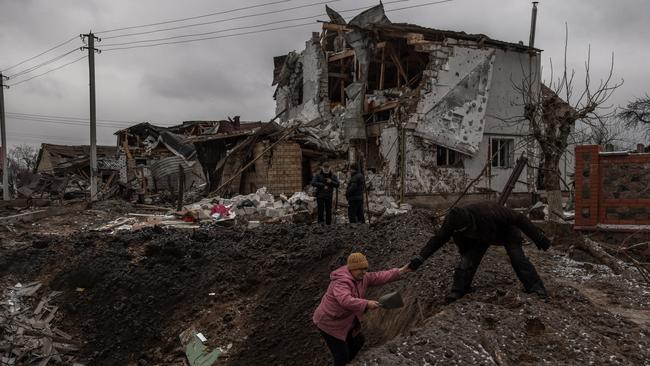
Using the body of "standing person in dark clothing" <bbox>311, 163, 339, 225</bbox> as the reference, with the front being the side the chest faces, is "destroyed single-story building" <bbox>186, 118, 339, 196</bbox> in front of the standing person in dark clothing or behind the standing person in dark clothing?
behind

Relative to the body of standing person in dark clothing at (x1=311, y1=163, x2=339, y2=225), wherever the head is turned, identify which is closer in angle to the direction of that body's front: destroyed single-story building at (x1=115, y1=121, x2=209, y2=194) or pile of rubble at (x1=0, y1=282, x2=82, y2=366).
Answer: the pile of rubble

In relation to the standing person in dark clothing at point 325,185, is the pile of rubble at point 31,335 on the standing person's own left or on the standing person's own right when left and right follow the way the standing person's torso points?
on the standing person's own right

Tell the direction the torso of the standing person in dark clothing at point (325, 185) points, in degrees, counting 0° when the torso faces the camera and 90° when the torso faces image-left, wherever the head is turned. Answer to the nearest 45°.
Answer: approximately 0°

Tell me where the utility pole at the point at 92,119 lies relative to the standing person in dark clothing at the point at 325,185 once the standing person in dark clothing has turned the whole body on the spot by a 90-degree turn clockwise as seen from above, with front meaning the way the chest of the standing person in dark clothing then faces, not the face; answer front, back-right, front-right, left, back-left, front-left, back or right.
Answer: front-right

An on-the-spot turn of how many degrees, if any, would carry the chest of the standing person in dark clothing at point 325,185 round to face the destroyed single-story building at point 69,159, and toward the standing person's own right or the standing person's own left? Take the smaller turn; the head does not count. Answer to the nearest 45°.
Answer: approximately 135° to the standing person's own right

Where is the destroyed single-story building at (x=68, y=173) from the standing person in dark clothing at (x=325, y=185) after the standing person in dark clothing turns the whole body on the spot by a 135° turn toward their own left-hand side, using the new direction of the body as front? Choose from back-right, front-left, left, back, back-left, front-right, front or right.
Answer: left

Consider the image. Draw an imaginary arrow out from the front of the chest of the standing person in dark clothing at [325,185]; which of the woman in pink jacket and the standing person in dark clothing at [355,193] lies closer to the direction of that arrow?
the woman in pink jacket

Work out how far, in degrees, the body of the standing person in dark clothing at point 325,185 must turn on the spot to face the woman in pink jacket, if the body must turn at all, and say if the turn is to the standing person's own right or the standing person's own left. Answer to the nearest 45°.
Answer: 0° — they already face them

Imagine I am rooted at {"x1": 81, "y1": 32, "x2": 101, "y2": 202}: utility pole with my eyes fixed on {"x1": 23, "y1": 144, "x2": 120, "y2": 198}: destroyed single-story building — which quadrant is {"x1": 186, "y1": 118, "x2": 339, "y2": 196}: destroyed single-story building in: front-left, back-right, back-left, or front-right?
back-right

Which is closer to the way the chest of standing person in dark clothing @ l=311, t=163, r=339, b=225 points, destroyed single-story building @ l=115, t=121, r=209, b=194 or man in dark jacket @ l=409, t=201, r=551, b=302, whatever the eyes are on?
the man in dark jacket
